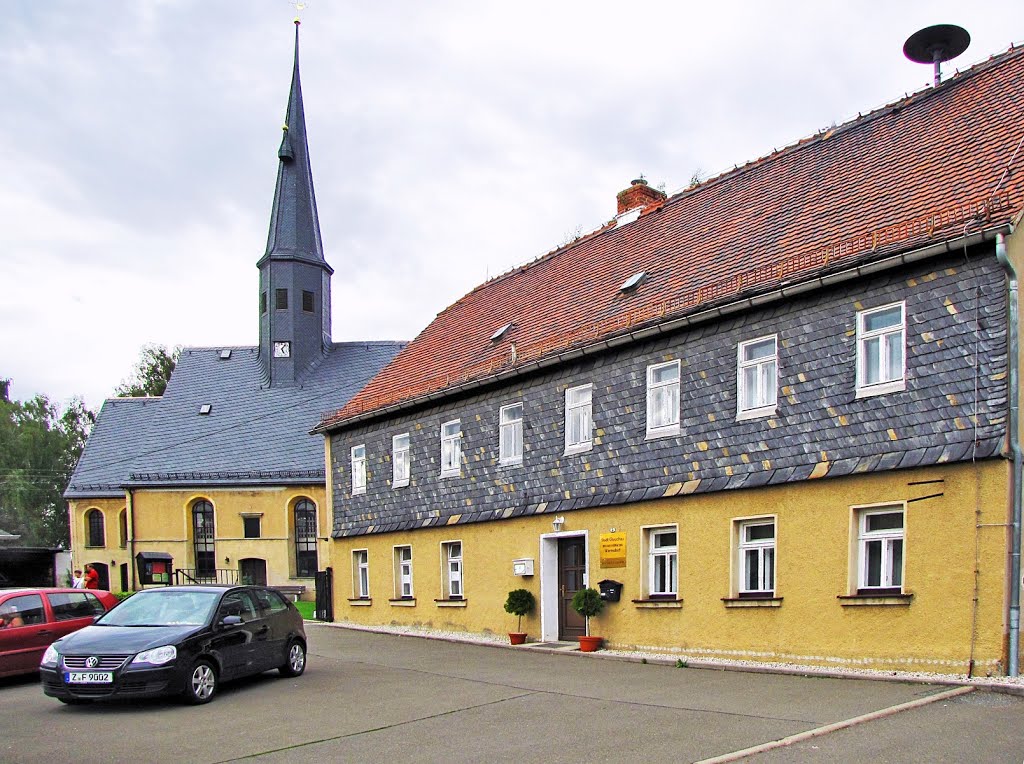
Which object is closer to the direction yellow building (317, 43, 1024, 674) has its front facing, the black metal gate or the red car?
the red car

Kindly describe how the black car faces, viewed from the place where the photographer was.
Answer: facing the viewer and to the left of the viewer

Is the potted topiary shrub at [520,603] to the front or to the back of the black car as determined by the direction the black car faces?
to the back

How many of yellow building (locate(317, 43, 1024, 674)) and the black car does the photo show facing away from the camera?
0

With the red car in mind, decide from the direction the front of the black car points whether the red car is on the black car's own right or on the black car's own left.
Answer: on the black car's own right

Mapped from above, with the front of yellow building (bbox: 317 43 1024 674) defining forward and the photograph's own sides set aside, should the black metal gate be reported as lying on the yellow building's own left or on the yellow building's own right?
on the yellow building's own right

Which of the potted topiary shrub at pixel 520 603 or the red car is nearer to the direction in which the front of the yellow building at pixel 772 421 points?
the red car

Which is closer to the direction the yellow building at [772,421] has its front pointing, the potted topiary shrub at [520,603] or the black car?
the black car

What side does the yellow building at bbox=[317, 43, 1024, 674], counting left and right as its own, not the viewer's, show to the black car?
front

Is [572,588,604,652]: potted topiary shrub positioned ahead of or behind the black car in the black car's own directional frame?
behind

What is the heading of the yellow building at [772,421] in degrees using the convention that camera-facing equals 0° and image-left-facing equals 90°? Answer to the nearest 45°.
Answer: approximately 45°
